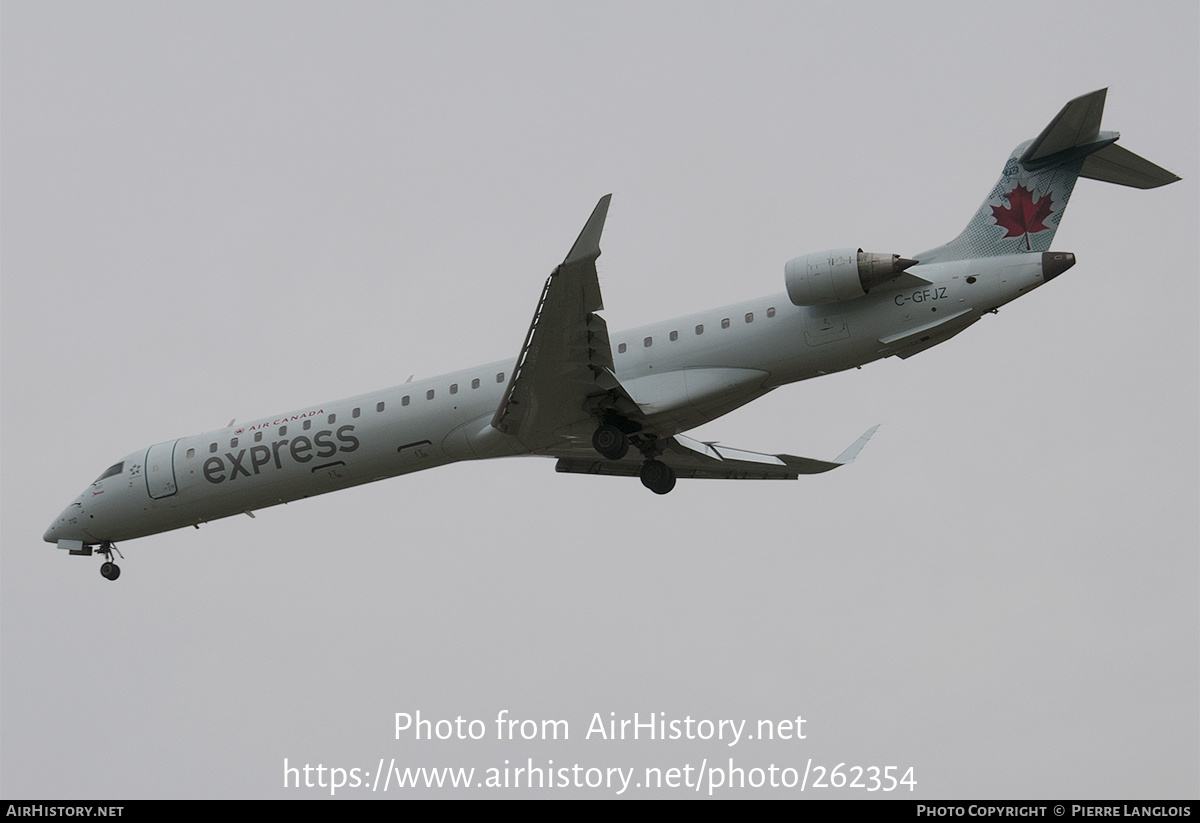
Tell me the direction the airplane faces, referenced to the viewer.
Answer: facing to the left of the viewer
